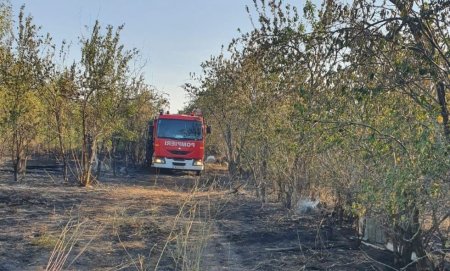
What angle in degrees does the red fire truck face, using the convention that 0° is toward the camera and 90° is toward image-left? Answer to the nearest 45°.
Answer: approximately 0°

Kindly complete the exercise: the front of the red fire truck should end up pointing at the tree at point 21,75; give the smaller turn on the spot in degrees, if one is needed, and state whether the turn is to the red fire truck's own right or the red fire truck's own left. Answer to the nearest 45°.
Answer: approximately 45° to the red fire truck's own right

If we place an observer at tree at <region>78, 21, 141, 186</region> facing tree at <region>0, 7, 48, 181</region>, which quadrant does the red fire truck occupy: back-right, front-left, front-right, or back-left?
back-right

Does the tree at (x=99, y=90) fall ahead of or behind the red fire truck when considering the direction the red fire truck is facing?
ahead
